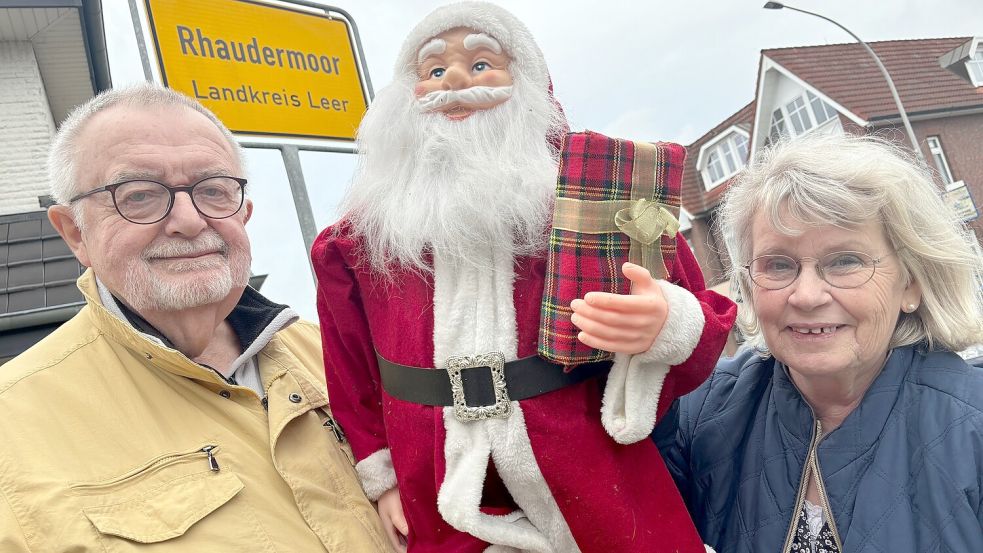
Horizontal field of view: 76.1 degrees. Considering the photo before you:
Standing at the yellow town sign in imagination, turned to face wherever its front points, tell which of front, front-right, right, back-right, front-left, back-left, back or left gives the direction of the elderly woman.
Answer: front-left

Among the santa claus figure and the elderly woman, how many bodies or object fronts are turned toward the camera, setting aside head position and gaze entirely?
2

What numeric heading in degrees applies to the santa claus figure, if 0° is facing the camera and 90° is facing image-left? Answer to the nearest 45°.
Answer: approximately 0°

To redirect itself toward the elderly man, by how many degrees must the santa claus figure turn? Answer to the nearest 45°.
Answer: approximately 90° to its right

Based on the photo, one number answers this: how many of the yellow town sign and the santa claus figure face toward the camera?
2

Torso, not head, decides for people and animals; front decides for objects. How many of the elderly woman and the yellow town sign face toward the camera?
2

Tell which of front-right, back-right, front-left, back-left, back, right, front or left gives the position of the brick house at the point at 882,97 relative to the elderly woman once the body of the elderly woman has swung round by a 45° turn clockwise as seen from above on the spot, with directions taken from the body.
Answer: back-right

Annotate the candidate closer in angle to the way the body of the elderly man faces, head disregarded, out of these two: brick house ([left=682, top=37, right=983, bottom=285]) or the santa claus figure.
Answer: the santa claus figure

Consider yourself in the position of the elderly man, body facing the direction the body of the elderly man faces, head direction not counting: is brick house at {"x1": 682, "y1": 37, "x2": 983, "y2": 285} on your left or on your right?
on your left

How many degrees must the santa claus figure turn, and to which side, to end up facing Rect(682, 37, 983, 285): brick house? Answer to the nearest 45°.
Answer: approximately 135° to its left

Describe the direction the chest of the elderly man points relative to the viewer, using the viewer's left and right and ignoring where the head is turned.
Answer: facing the viewer and to the right of the viewer

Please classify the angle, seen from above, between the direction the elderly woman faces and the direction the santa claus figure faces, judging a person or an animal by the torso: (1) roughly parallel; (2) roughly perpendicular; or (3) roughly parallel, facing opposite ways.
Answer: roughly parallel

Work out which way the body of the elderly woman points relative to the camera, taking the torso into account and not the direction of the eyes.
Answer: toward the camera

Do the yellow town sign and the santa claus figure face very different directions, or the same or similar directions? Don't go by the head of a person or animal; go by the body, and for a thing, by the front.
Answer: same or similar directions
